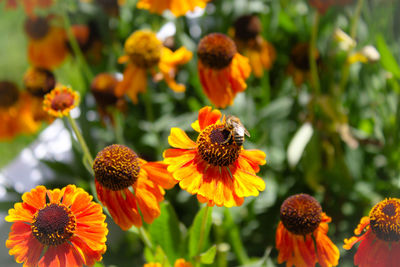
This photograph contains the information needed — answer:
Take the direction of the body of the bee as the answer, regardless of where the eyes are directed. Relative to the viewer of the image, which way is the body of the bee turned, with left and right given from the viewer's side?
facing away from the viewer and to the left of the viewer

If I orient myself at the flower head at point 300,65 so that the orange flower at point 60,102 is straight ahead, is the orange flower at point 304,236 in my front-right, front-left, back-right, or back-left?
front-left

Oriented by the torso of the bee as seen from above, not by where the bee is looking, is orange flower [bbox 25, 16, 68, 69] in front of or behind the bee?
in front

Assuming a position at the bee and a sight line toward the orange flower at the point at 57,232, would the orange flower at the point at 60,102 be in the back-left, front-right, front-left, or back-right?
front-right

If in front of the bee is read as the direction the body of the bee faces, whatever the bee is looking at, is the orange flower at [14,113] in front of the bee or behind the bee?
in front

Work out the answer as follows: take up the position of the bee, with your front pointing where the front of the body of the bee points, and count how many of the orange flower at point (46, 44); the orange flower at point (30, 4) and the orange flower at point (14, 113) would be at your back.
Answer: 0

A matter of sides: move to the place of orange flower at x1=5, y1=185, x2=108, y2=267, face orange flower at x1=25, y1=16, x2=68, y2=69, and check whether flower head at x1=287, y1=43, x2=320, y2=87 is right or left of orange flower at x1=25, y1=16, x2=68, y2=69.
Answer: right

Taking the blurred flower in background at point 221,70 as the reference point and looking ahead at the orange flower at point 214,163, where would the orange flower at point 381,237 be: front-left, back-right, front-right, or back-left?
front-left
